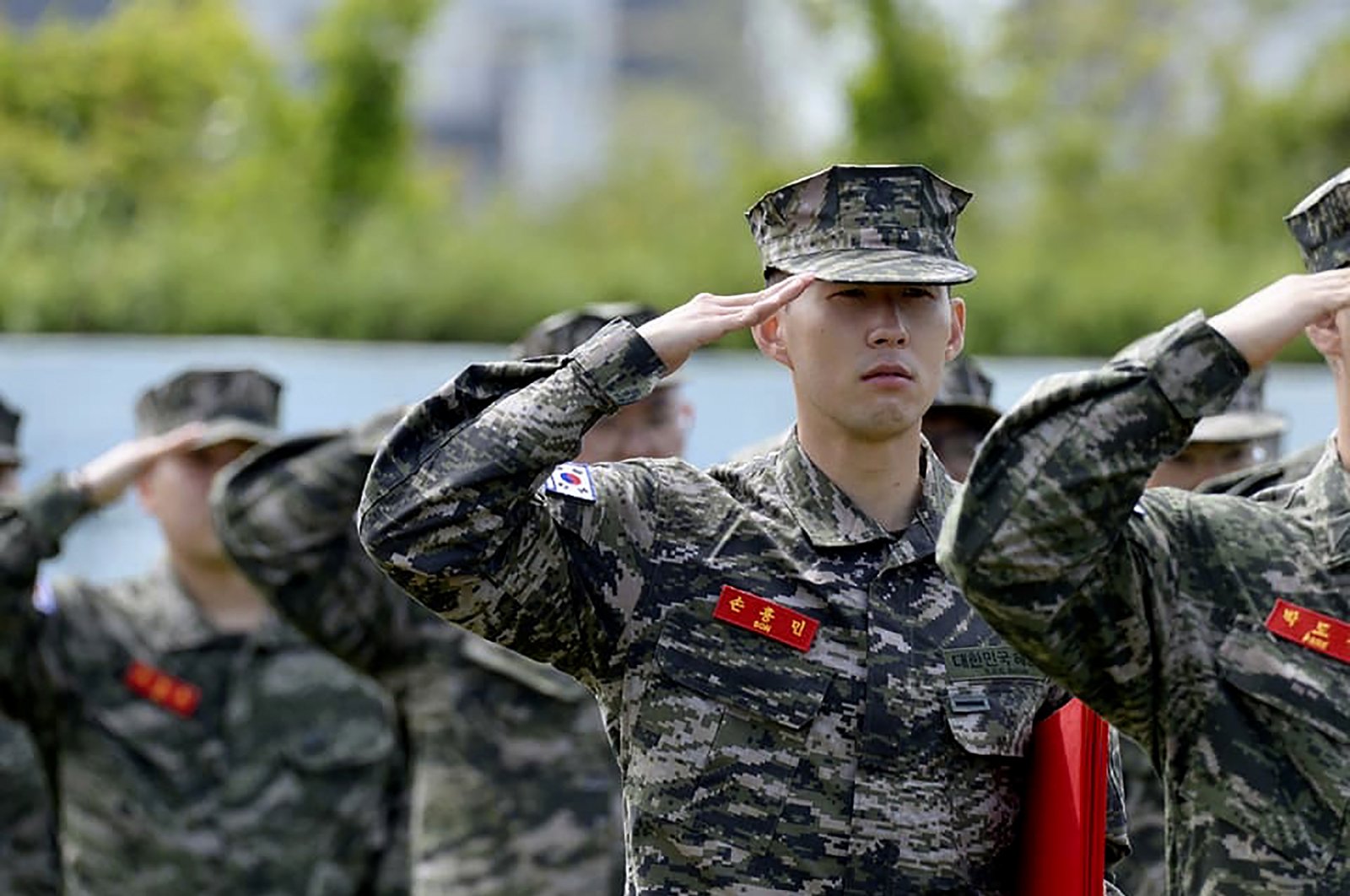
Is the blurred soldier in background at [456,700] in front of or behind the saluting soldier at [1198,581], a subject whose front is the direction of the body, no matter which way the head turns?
behind

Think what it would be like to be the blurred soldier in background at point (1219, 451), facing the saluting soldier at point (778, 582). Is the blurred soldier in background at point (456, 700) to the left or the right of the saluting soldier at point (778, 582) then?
right

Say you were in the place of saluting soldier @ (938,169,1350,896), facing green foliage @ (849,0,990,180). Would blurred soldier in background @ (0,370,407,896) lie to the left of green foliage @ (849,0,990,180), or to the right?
left

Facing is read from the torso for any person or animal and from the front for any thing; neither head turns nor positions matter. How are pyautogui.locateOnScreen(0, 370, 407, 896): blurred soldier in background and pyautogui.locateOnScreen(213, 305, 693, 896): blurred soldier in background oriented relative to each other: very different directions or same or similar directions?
same or similar directions

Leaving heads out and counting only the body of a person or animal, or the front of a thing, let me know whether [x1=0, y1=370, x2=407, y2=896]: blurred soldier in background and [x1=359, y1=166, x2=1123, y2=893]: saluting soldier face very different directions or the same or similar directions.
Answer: same or similar directions

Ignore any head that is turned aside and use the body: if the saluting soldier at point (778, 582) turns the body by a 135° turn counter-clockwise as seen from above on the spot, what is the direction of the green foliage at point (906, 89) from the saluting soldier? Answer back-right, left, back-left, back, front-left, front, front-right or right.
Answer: front

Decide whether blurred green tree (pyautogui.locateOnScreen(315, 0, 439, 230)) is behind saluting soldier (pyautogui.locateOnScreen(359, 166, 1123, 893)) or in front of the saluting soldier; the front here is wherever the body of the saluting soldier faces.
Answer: behind

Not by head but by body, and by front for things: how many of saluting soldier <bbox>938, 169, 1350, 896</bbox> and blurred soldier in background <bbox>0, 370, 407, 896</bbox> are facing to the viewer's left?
0

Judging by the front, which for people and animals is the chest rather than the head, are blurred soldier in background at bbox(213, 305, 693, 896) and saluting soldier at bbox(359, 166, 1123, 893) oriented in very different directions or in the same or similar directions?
same or similar directions

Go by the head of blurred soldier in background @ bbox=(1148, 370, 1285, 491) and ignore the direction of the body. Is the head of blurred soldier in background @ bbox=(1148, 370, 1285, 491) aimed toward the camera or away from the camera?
toward the camera
